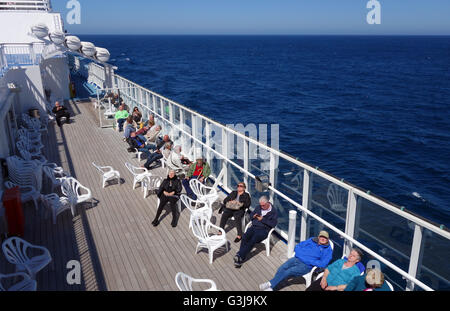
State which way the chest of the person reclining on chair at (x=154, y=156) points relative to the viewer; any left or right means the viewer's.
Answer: facing the viewer and to the left of the viewer

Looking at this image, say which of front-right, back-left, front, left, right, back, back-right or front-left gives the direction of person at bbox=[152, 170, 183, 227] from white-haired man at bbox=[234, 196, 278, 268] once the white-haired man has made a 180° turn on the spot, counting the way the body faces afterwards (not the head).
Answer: left

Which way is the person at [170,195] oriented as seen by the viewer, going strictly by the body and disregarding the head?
toward the camera

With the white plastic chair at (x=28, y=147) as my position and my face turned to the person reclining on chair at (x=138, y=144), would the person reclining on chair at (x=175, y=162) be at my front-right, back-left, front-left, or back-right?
front-right

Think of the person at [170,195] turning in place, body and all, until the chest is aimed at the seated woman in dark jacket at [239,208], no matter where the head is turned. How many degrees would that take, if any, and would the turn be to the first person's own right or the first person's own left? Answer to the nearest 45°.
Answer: approximately 45° to the first person's own left

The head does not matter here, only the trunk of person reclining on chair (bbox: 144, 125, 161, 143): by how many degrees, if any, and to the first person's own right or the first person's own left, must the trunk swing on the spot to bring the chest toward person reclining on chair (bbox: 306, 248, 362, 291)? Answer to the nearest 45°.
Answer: approximately 45° to the first person's own left

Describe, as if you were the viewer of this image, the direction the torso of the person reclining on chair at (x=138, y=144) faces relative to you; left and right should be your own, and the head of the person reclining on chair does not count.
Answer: facing the viewer and to the right of the viewer
